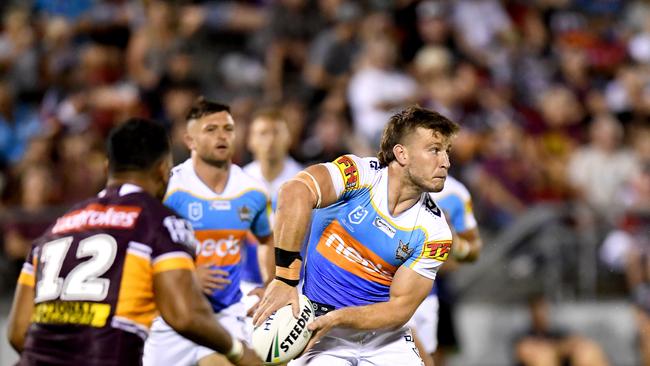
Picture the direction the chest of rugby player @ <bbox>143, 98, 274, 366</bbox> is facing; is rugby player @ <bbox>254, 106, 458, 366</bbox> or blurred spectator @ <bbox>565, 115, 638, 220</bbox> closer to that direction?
the rugby player

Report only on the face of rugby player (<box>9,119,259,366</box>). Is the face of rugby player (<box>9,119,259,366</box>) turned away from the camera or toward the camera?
away from the camera

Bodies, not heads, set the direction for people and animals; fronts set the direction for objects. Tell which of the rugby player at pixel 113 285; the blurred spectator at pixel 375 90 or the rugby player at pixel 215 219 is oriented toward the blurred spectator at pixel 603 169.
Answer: the rugby player at pixel 113 285

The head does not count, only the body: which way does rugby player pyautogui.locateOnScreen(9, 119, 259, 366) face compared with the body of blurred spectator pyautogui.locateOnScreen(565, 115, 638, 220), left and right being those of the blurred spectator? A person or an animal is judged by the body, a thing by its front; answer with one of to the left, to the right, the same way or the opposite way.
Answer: the opposite way

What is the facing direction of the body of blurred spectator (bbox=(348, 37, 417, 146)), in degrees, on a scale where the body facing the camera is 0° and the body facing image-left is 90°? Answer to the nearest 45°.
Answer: approximately 0°

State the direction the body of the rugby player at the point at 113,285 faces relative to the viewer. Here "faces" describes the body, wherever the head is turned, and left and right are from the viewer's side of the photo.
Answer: facing away from the viewer and to the right of the viewer

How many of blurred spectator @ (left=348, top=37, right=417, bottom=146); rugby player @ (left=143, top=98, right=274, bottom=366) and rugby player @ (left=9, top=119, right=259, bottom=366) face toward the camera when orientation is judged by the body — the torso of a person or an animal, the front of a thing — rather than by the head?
2

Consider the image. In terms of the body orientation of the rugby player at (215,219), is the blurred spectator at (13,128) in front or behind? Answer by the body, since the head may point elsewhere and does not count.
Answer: behind

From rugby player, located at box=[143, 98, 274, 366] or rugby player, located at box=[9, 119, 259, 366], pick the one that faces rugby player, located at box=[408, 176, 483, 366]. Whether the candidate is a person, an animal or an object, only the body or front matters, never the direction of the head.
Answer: rugby player, located at box=[9, 119, 259, 366]
